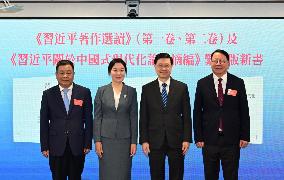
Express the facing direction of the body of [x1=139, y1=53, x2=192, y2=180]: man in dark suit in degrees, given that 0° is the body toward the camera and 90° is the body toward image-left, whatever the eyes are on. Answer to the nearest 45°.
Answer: approximately 0°

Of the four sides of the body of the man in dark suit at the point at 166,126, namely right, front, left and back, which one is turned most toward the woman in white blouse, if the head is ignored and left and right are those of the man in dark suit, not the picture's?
right

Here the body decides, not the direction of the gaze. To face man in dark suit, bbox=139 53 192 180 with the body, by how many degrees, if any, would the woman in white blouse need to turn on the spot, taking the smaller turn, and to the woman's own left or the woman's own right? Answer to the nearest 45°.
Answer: approximately 90° to the woman's own left

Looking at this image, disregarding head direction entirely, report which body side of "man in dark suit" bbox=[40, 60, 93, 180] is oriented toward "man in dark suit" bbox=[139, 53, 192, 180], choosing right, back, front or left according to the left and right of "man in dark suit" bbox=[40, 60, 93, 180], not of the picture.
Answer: left

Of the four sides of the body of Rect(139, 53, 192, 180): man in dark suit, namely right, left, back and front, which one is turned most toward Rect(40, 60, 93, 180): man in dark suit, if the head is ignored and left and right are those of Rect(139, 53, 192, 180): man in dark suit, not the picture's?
right

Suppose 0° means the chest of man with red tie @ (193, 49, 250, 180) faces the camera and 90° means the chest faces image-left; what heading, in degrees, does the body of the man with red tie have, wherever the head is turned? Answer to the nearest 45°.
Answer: approximately 0°

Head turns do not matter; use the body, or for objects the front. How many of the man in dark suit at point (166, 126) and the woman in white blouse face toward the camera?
2
